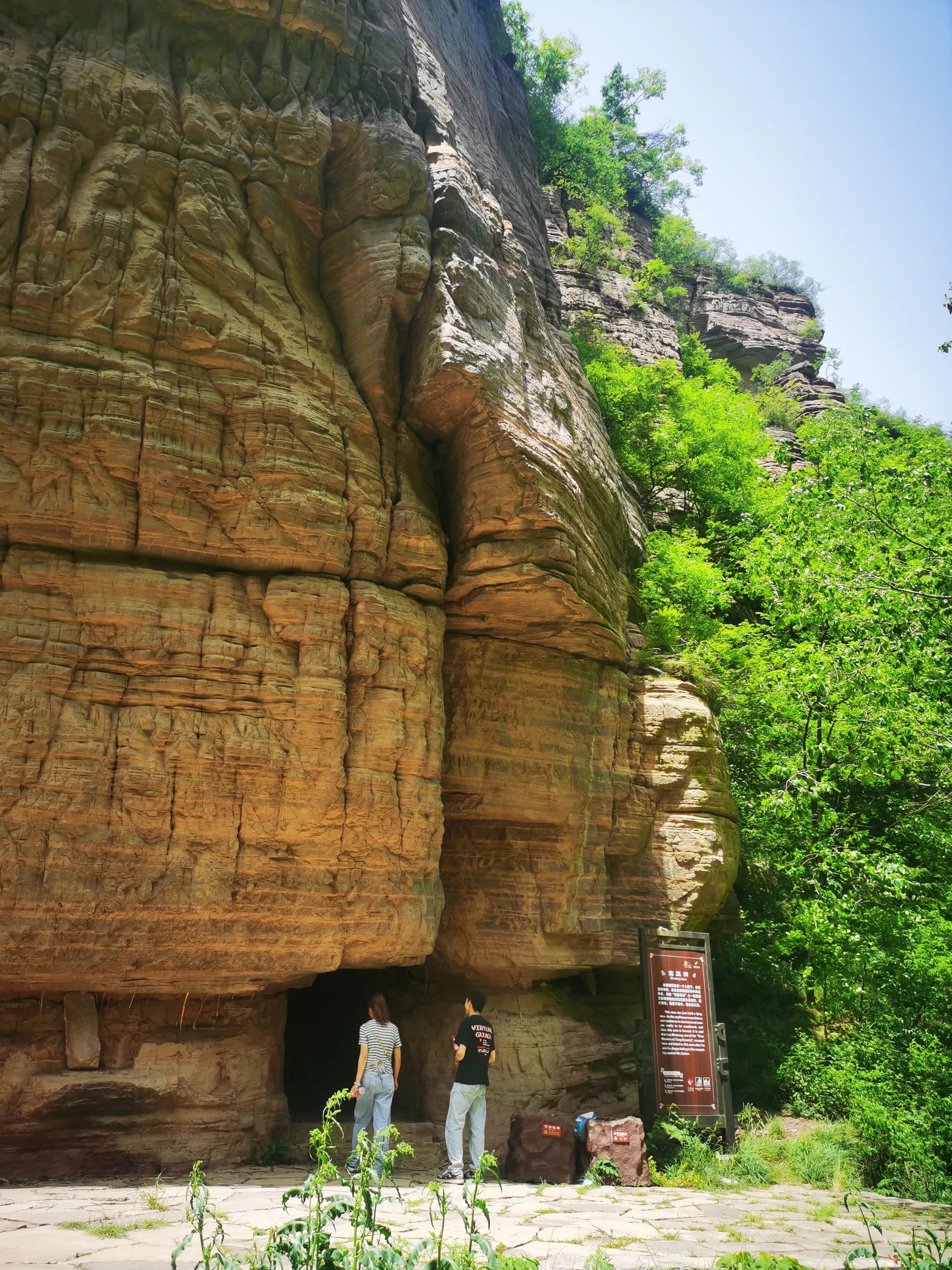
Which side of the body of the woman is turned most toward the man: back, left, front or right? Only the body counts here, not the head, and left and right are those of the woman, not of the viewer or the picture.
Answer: right

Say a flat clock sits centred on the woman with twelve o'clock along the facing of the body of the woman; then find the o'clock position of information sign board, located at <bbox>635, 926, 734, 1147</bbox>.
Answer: The information sign board is roughly at 2 o'clock from the woman.

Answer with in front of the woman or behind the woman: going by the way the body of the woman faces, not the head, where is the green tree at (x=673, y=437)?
in front

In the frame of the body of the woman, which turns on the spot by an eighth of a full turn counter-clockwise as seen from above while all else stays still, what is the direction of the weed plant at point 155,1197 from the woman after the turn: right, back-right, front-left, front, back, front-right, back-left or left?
left

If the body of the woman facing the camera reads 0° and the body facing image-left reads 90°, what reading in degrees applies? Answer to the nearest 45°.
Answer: approximately 180°

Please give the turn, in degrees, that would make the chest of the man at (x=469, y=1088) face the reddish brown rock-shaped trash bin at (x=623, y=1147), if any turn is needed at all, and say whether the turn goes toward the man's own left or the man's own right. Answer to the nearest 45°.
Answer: approximately 90° to the man's own right

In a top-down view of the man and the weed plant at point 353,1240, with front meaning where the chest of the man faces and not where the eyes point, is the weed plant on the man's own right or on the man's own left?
on the man's own left

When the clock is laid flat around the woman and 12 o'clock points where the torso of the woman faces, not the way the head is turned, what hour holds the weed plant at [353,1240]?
The weed plant is roughly at 6 o'clock from the woman.
